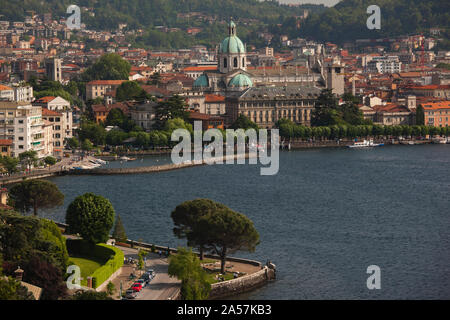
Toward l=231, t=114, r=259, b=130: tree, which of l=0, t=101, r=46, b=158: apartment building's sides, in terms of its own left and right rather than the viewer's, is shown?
left

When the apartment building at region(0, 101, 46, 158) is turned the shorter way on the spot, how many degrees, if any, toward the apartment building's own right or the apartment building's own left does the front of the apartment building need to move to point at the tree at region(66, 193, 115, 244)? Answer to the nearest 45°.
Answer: approximately 45° to the apartment building's own right

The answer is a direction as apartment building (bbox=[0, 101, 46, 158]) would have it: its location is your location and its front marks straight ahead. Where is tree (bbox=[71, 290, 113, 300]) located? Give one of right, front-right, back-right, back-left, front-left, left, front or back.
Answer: front-right

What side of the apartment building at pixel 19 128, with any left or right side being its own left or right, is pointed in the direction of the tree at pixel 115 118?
left

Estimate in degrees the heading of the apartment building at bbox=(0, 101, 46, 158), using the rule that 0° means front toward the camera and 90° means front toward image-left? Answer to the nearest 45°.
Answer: approximately 315°

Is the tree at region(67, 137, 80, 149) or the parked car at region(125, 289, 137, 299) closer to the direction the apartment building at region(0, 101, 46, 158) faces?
the parked car

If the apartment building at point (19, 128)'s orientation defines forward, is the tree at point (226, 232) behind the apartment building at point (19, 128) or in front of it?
in front

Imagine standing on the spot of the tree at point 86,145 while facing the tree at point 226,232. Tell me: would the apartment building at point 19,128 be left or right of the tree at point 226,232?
right

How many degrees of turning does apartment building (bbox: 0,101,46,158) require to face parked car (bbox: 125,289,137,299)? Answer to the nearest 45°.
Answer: approximately 45° to its right

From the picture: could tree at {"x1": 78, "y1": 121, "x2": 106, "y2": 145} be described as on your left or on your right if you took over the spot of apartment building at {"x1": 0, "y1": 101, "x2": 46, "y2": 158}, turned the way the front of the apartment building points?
on your left
